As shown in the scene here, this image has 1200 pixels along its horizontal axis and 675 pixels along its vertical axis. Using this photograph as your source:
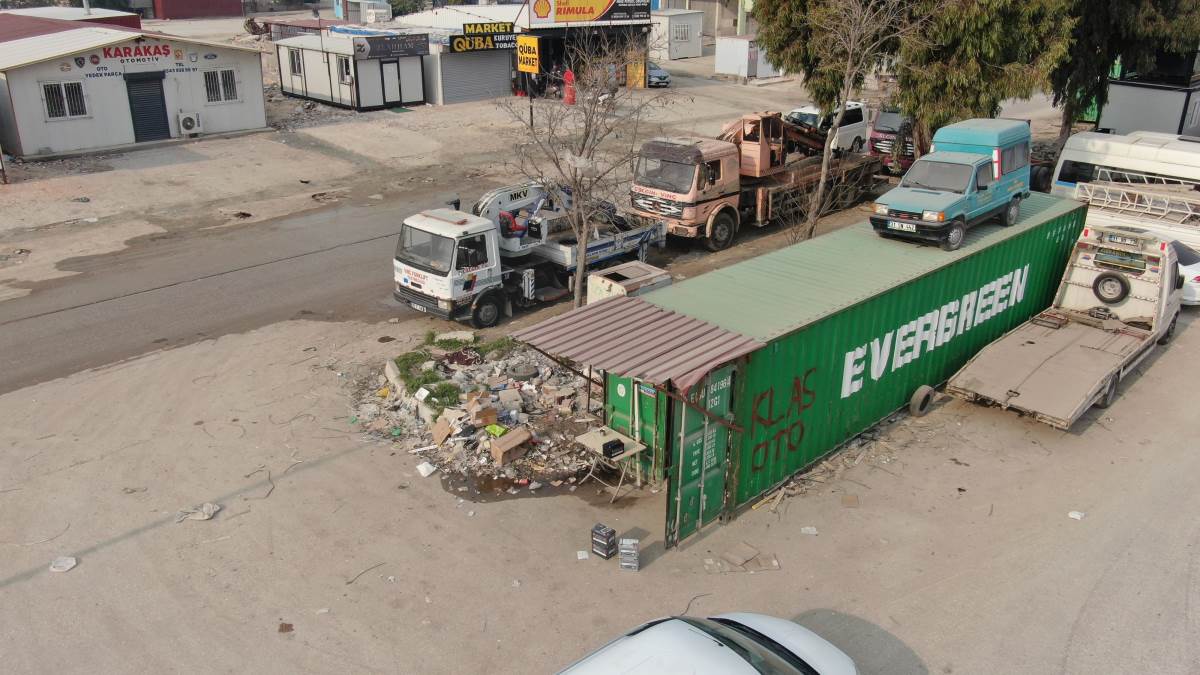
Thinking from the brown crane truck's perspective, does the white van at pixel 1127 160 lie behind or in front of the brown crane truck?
behind

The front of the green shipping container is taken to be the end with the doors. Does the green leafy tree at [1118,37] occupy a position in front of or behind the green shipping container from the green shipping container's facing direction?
behind

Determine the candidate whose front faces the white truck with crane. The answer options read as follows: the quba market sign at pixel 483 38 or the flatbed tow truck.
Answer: the quba market sign

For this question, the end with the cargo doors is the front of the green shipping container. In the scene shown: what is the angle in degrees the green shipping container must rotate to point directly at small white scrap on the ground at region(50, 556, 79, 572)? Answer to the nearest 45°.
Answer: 0° — it already faces it

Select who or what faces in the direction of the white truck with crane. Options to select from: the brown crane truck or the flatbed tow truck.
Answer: the brown crane truck

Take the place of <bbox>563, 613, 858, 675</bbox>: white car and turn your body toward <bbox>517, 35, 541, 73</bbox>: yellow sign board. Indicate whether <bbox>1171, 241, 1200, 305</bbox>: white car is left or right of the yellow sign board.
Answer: right

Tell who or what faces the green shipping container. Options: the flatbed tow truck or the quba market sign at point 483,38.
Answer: the quba market sign

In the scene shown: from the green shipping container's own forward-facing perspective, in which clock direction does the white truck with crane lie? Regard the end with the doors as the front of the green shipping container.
The white truck with crane is roughly at 3 o'clock from the green shipping container.

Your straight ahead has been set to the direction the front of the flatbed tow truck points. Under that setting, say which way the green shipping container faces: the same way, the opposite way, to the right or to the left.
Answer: the opposite way

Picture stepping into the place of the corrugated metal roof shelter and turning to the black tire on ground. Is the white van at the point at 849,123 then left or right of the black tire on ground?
left

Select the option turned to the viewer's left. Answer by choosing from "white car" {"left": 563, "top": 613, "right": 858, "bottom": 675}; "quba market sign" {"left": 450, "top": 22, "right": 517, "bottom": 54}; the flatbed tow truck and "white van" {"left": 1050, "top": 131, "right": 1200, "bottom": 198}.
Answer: the white van

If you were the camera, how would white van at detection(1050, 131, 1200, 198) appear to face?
facing to the left of the viewer

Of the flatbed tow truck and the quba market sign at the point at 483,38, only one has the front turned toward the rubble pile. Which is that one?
the quba market sign

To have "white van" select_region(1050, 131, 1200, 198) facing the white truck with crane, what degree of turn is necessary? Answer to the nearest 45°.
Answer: approximately 45° to its left
